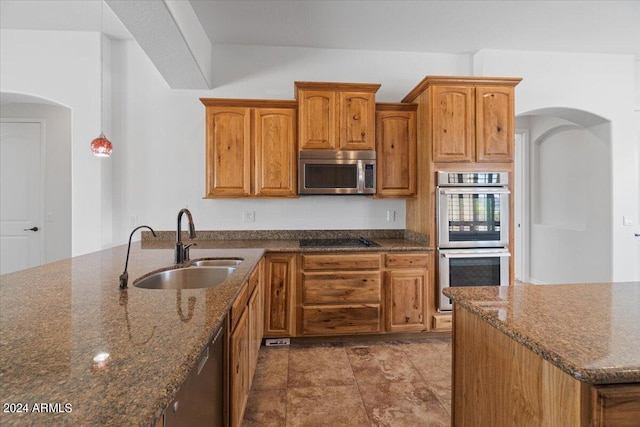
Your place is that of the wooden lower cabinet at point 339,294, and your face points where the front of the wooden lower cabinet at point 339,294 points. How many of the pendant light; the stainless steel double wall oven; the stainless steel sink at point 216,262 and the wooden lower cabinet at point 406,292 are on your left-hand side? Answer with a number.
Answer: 2

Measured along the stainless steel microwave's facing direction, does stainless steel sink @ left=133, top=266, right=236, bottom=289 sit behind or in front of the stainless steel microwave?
in front

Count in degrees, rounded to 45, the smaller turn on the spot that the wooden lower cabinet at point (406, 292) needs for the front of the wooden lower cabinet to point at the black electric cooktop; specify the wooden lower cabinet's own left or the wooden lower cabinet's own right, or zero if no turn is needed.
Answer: approximately 90° to the wooden lower cabinet's own right

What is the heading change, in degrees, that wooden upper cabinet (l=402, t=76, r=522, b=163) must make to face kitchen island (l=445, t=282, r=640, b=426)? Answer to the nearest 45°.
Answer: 0° — it already faces it

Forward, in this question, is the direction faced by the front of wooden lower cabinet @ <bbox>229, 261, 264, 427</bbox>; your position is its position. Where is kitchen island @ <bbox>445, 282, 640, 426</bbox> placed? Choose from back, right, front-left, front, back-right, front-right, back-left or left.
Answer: front-right

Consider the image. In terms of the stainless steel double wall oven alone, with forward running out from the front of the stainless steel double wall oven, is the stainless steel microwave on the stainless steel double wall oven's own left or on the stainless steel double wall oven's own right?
on the stainless steel double wall oven's own right

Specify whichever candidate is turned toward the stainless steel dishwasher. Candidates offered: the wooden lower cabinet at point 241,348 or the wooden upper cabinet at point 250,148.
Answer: the wooden upper cabinet

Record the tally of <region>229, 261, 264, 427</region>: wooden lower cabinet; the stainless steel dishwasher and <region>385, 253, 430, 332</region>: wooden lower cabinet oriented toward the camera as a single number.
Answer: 1

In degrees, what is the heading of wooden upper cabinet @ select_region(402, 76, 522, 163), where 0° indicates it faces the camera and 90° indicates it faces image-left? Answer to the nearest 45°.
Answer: approximately 0°
